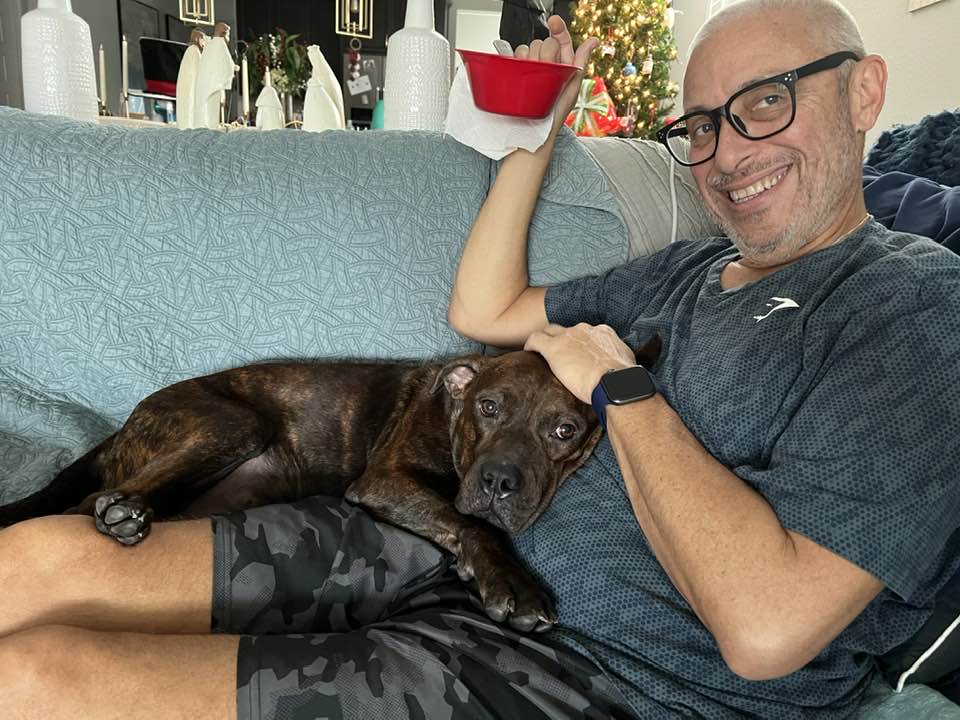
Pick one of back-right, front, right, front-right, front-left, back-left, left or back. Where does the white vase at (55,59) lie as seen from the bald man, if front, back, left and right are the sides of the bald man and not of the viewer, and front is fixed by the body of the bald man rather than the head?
right

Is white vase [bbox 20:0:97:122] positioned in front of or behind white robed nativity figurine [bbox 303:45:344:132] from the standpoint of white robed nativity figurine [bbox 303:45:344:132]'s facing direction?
in front

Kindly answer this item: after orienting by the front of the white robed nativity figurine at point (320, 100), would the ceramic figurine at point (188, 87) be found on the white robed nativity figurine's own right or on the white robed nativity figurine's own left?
on the white robed nativity figurine's own right

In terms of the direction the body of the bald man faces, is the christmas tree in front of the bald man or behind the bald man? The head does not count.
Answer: behind

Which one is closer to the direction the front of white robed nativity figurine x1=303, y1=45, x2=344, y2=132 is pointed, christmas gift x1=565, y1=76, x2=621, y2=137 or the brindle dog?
the brindle dog

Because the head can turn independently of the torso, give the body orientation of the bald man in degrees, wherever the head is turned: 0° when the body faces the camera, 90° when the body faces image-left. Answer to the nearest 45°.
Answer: approximately 45°

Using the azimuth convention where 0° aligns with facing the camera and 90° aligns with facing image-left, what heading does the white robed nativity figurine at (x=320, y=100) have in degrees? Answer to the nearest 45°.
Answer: approximately 45°

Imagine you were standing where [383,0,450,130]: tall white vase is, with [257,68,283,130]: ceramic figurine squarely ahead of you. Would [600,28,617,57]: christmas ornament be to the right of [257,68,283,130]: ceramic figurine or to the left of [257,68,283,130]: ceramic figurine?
right

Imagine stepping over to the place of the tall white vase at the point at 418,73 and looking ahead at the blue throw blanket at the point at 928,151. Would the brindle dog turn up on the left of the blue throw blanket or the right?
right

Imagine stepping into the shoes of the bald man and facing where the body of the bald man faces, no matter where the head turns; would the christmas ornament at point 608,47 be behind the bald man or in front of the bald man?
behind

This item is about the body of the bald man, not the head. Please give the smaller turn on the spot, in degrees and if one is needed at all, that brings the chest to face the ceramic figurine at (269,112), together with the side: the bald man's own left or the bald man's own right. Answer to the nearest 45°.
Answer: approximately 90° to the bald man's own right
